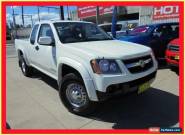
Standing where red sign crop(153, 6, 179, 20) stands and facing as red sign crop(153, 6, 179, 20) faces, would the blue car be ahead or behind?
ahead

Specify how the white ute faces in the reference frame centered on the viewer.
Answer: facing the viewer and to the right of the viewer

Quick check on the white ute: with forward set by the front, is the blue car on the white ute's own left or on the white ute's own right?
on the white ute's own left

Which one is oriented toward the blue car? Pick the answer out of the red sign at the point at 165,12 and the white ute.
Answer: the red sign

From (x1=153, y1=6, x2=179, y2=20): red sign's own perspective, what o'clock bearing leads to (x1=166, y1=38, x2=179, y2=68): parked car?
The parked car is roughly at 12 o'clock from the red sign.

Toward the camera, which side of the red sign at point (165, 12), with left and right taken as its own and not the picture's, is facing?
front

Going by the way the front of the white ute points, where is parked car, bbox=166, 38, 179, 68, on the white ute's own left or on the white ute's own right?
on the white ute's own left

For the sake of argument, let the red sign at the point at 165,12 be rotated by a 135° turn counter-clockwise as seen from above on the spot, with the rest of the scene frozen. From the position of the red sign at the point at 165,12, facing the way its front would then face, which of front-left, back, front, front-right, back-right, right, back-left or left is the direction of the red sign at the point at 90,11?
left

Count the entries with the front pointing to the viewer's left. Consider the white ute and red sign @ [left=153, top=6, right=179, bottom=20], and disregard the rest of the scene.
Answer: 0

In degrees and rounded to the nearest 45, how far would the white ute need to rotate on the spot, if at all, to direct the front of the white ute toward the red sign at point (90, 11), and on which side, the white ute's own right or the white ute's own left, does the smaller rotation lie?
approximately 135° to the white ute's own left

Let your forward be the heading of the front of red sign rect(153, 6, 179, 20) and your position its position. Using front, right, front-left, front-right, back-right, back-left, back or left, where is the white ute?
front
